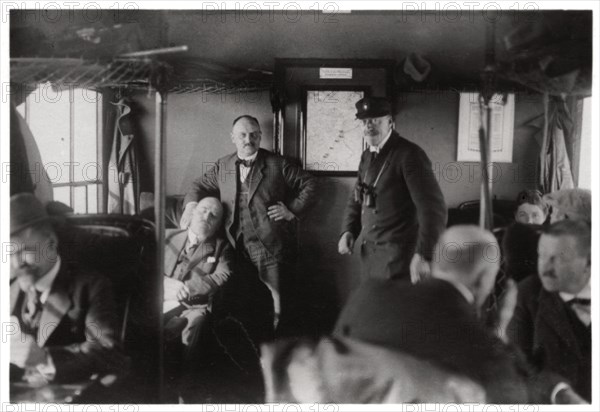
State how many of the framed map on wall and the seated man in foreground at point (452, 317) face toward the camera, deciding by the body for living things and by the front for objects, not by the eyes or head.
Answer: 1

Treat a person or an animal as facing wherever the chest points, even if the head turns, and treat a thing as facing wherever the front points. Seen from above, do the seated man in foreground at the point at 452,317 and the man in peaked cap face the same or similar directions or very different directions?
very different directions

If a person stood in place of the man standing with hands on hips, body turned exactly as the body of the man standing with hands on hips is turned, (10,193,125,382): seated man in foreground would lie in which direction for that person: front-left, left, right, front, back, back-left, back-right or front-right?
right

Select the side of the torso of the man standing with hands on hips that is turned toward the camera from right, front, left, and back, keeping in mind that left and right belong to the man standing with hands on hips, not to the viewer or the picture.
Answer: front

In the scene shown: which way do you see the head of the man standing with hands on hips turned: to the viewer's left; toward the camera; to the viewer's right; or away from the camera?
toward the camera

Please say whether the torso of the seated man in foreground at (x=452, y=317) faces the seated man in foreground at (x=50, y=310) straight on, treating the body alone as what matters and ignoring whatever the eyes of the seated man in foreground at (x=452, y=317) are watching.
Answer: no

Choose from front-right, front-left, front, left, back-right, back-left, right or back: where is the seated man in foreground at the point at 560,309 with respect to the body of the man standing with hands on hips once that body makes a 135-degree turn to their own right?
back-right

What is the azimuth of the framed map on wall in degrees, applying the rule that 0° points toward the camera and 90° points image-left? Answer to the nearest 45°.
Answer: approximately 0°

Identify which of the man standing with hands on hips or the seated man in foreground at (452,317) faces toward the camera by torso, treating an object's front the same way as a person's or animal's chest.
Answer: the man standing with hands on hips

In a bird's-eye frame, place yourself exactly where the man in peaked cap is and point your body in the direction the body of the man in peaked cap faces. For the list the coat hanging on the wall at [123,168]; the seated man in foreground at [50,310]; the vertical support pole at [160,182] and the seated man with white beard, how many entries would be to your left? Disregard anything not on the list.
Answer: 0

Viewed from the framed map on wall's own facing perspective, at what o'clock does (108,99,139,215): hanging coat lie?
The hanging coat is roughly at 3 o'clock from the framed map on wall.

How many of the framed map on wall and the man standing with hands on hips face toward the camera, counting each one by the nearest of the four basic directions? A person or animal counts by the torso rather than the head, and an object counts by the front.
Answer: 2

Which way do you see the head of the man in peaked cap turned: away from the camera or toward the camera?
toward the camera

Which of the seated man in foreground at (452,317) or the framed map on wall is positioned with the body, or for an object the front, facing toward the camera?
the framed map on wall

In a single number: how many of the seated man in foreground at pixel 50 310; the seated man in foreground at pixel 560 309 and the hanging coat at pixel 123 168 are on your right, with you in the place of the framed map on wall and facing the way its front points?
2

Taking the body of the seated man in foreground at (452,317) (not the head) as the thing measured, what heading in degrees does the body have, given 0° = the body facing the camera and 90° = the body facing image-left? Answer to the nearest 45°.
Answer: approximately 225°

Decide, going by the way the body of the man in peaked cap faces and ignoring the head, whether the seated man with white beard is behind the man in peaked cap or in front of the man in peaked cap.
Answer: in front
